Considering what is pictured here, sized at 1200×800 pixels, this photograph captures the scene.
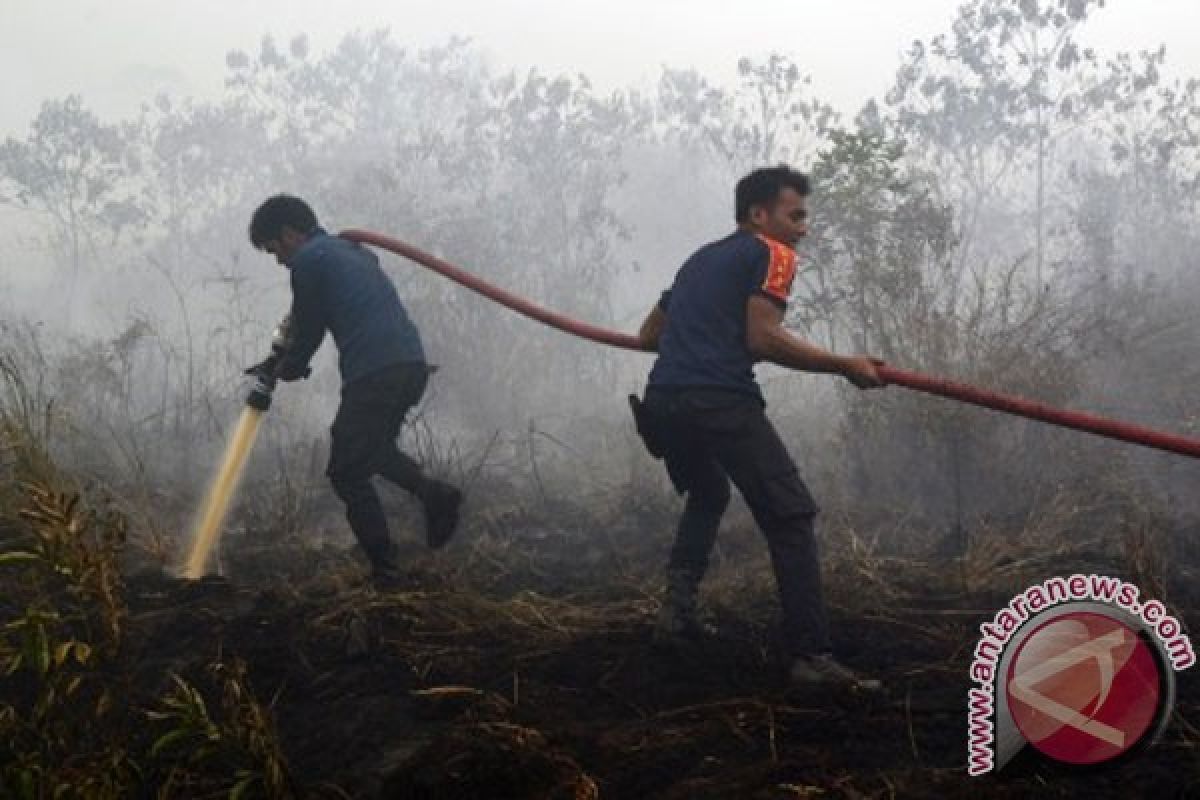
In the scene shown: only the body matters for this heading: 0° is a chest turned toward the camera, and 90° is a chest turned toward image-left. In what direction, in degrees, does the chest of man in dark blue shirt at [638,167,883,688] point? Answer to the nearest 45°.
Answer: approximately 225°

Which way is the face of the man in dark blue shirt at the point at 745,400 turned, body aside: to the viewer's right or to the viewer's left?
to the viewer's right

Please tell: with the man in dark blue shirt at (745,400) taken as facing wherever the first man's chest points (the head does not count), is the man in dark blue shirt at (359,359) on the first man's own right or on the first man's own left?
on the first man's own left
